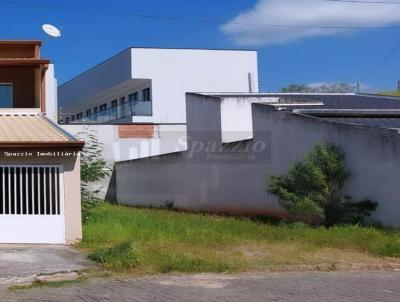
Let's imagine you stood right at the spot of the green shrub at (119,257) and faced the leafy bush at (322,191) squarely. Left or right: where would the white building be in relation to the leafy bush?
left

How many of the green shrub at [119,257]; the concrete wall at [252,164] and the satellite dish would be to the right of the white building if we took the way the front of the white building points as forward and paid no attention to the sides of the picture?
0

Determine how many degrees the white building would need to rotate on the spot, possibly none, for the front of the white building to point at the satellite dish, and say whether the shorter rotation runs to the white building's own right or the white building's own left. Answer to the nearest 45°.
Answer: approximately 90° to the white building's own left

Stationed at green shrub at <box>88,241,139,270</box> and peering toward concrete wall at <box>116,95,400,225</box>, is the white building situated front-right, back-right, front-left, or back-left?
front-left

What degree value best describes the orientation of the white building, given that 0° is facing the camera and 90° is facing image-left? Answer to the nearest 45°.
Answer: approximately 90°

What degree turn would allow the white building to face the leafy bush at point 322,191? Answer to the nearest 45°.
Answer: approximately 90° to its left

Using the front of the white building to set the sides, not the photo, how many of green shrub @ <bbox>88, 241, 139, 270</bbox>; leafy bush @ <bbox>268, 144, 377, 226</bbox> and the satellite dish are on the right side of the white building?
0

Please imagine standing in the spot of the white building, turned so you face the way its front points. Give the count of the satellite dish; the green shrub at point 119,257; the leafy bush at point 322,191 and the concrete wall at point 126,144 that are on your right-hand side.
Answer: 0

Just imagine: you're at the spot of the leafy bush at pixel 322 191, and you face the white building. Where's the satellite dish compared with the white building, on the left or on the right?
left

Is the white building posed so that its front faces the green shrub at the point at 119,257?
no

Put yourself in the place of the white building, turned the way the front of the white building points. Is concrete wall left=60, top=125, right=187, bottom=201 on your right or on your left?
on your left

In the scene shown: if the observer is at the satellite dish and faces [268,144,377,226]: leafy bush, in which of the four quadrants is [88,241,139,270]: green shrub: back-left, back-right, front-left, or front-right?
front-right

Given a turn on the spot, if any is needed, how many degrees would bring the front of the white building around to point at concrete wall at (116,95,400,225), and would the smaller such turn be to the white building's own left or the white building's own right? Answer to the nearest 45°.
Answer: approximately 90° to the white building's own left
